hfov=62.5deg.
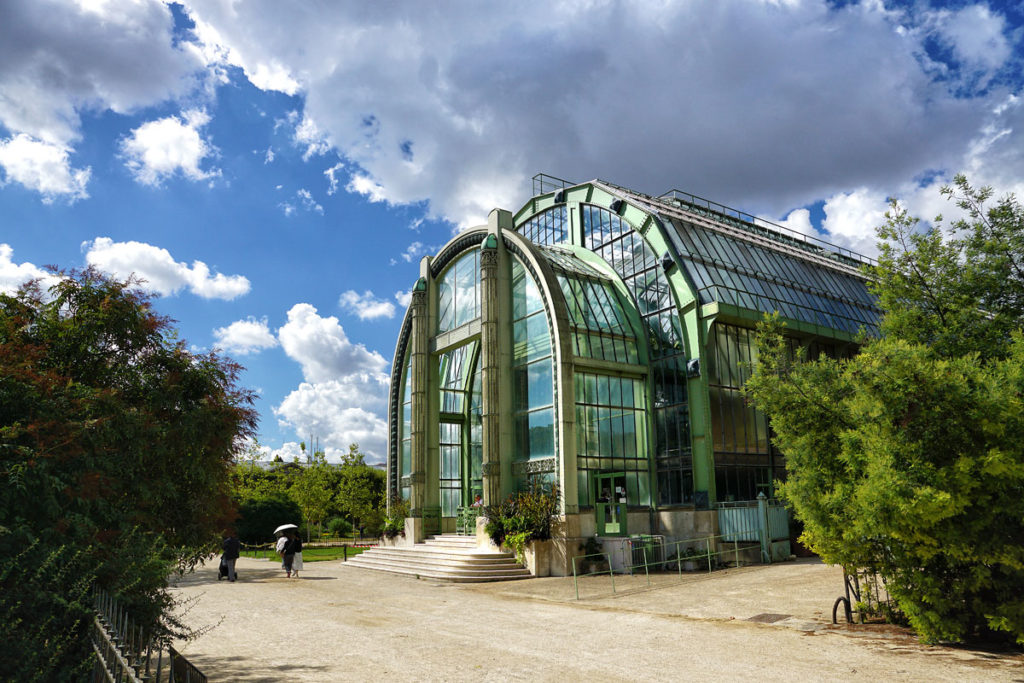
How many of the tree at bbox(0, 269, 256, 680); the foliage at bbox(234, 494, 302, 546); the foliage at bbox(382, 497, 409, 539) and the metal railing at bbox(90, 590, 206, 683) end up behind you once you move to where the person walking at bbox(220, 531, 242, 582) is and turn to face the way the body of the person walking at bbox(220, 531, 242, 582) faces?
2

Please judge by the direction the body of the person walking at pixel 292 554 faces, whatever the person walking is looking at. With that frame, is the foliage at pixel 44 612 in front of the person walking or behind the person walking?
behind

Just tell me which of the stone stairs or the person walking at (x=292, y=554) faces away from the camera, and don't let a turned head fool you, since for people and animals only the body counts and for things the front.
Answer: the person walking

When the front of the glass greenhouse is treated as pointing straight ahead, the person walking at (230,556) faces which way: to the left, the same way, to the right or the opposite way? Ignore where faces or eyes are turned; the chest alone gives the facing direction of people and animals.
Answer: to the right

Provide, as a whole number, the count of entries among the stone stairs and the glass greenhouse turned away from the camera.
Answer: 0

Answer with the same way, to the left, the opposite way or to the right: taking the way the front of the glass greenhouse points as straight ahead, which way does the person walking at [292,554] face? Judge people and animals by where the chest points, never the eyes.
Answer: to the right

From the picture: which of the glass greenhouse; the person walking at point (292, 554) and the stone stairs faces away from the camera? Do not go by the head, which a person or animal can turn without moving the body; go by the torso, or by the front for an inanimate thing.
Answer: the person walking

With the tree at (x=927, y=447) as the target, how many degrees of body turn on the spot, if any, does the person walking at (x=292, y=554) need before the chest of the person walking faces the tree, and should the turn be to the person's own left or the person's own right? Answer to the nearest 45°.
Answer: approximately 135° to the person's own right

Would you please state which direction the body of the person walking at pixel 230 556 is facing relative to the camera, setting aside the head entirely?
away from the camera

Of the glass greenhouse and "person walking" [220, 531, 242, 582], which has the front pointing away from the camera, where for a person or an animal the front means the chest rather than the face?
the person walking

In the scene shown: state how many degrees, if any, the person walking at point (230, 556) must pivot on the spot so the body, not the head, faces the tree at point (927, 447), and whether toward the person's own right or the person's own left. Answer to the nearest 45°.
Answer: approximately 135° to the person's own right

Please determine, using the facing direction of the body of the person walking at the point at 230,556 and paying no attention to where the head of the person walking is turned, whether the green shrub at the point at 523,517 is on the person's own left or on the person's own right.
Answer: on the person's own right

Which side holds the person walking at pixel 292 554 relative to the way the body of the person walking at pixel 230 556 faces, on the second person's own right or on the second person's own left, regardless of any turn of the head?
on the second person's own right

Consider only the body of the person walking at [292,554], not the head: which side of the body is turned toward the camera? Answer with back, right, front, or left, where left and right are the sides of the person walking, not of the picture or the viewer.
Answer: back
